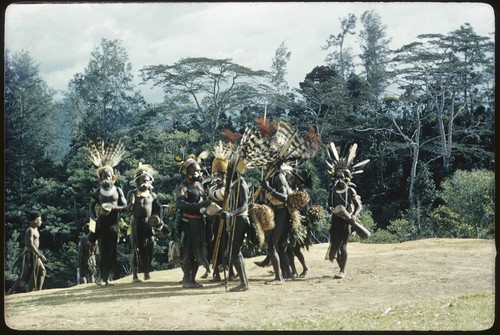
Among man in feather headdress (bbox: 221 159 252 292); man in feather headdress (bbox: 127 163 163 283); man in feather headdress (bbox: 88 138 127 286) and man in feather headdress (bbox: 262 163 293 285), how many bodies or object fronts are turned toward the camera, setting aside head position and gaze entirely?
2

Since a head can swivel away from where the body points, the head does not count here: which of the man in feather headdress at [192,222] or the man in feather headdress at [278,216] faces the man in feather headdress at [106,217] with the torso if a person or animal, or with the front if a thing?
the man in feather headdress at [278,216]

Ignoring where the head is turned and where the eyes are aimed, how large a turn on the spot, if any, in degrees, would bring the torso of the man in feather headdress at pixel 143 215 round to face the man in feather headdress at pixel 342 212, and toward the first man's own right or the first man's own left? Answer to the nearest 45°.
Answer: approximately 90° to the first man's own left

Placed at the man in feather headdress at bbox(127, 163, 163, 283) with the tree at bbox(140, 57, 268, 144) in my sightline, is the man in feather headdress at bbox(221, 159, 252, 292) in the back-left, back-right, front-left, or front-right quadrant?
back-right

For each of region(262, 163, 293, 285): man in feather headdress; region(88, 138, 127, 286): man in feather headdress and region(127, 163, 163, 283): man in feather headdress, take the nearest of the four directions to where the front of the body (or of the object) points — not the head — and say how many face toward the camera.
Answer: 2

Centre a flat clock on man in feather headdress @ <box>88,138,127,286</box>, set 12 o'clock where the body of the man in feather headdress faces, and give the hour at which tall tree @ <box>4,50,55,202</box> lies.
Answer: The tall tree is roughly at 5 o'clock from the man in feather headdress.

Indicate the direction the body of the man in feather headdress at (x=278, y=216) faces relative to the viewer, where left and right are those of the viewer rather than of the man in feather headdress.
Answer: facing to the left of the viewer

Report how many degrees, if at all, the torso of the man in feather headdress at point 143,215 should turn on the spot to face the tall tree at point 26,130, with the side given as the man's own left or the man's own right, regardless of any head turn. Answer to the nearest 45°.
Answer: approximately 135° to the man's own right
